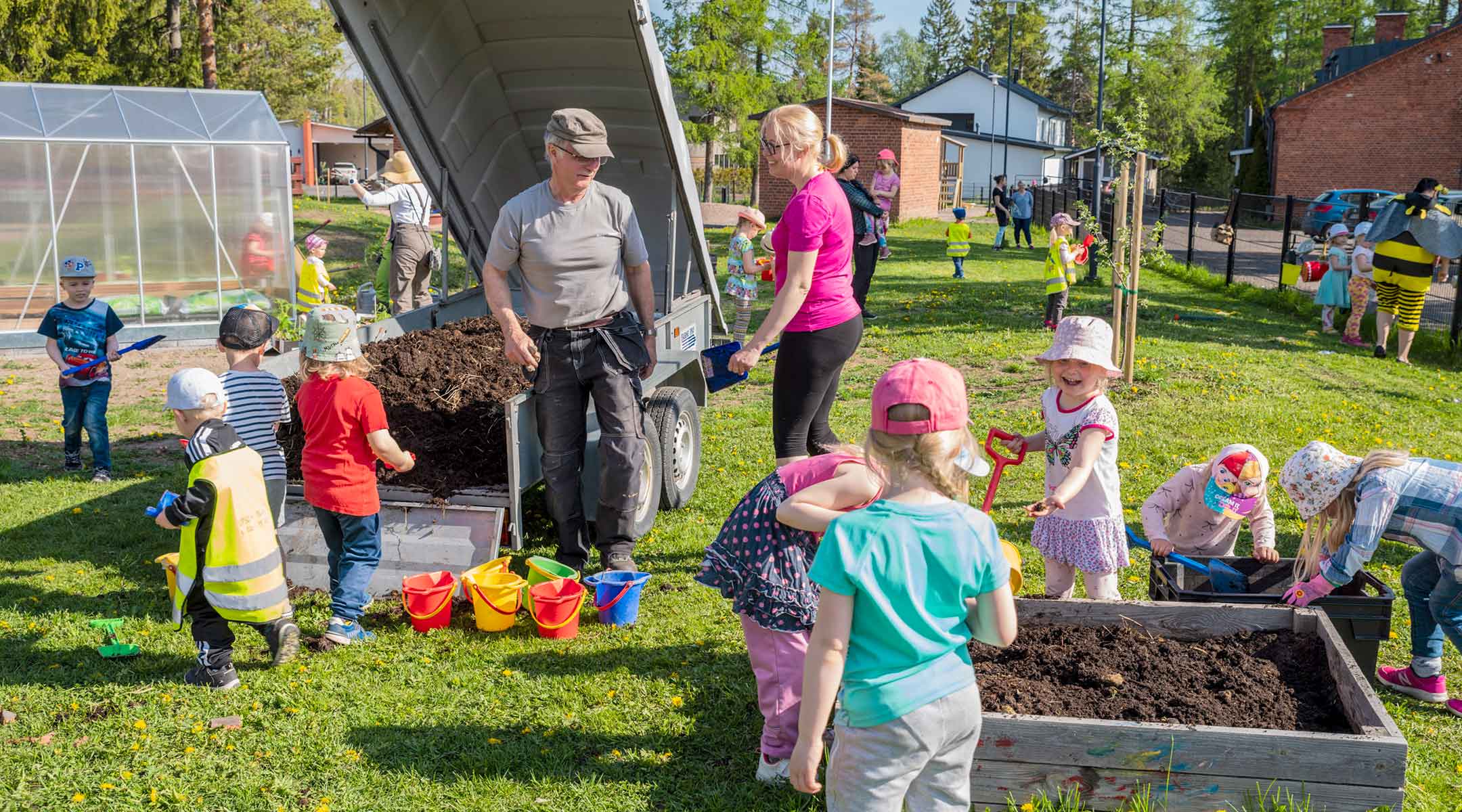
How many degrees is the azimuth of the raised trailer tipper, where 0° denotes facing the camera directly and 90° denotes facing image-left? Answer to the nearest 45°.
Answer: approximately 225°

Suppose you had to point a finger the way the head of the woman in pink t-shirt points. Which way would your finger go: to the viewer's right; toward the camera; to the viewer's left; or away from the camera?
to the viewer's left

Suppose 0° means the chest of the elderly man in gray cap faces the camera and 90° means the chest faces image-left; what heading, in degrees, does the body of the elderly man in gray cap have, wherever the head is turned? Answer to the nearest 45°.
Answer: approximately 0°

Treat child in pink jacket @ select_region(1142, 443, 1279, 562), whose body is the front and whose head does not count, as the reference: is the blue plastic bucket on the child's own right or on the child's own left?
on the child's own right

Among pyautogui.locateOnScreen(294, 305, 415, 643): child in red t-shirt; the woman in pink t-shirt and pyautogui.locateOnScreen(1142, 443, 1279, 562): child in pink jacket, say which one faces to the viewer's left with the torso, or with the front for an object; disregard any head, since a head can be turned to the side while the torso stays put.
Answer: the woman in pink t-shirt

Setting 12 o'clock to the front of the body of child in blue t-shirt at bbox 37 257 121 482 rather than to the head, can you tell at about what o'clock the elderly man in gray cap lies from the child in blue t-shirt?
The elderly man in gray cap is roughly at 11 o'clock from the child in blue t-shirt.

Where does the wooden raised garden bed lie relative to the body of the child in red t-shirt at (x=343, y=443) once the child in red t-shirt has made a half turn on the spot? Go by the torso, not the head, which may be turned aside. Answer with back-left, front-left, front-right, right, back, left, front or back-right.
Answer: left

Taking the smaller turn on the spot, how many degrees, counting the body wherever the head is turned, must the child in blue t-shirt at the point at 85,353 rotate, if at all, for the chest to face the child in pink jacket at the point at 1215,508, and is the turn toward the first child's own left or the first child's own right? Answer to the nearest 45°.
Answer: approximately 45° to the first child's own left

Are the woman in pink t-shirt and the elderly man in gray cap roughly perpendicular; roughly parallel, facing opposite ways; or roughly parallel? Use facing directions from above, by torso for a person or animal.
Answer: roughly perpendicular

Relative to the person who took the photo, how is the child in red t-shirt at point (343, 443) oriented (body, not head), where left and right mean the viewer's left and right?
facing away from the viewer and to the right of the viewer

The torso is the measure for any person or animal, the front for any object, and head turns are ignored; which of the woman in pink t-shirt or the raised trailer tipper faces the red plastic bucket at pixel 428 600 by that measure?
the woman in pink t-shirt

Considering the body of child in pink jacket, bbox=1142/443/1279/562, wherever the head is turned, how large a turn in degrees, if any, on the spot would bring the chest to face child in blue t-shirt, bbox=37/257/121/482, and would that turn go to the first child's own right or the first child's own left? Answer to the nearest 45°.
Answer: approximately 90° to the first child's own right

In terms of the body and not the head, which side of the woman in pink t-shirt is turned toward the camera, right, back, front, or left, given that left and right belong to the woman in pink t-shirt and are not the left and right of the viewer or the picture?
left
